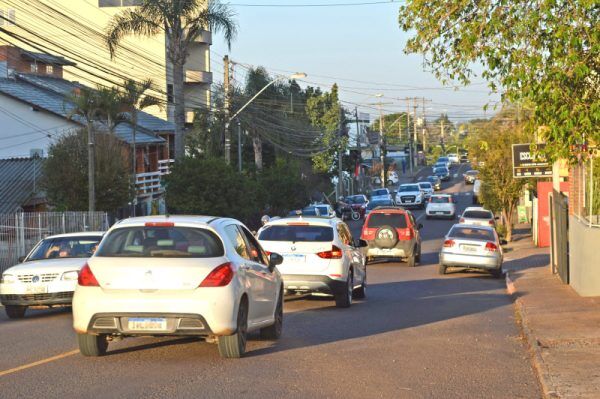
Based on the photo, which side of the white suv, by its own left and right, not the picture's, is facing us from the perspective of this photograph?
back

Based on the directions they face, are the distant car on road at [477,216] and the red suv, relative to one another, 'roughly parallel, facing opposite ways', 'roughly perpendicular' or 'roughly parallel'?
roughly parallel

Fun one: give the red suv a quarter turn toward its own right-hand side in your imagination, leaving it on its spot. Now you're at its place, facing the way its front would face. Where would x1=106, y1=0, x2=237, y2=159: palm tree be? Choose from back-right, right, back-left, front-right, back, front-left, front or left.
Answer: back-left

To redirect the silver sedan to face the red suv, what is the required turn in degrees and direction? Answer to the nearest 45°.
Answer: approximately 45° to its left

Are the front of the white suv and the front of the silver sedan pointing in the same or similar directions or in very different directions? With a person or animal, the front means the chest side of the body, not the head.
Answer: same or similar directions

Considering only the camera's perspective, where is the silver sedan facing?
facing away from the viewer

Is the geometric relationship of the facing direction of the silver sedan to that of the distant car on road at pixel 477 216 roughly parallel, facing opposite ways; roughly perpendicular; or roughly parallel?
roughly parallel

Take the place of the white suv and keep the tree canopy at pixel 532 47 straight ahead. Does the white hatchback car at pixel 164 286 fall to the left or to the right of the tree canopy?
right

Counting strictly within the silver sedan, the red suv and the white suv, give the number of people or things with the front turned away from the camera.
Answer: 3

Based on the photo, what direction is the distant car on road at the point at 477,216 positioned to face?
away from the camera

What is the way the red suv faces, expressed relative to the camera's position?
facing away from the viewer

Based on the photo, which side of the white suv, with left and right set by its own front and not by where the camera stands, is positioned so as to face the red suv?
front

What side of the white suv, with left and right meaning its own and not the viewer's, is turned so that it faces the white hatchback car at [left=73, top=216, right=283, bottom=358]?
back

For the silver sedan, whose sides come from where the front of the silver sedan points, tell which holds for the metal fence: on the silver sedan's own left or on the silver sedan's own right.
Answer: on the silver sedan's own left

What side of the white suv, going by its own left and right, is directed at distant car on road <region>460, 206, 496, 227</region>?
front

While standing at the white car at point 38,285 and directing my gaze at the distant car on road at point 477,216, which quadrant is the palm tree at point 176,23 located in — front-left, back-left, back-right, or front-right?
front-left

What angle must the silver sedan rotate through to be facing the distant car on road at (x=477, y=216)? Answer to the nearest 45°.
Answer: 0° — it already faces it

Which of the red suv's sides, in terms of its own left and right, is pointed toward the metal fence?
left

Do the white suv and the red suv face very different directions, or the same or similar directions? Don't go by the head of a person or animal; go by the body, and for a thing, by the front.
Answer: same or similar directions

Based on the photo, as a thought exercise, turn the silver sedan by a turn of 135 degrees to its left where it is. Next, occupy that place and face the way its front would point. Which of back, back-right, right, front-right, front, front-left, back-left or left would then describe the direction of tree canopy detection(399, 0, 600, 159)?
front-left
